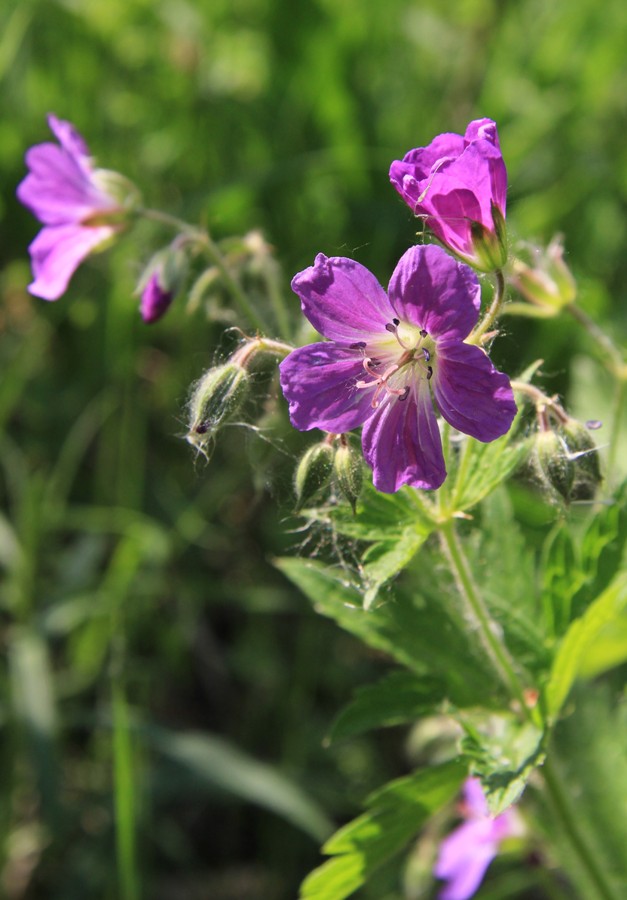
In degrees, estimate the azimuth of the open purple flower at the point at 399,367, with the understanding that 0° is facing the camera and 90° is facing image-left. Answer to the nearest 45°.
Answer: approximately 0°

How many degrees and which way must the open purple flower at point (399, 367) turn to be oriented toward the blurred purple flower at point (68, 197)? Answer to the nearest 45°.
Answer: approximately 135° to its right
